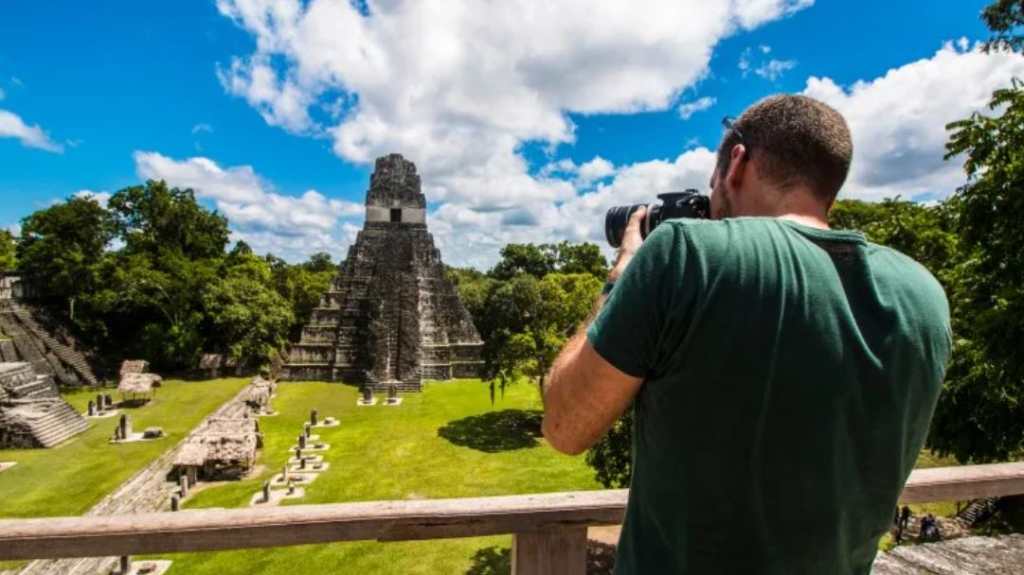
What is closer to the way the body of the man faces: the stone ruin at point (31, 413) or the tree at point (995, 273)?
the stone ruin

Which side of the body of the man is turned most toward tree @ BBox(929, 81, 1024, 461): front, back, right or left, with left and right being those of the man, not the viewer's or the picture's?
right

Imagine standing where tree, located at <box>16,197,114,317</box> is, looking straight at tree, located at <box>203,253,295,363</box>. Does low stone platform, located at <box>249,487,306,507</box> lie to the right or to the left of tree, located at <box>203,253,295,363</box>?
right

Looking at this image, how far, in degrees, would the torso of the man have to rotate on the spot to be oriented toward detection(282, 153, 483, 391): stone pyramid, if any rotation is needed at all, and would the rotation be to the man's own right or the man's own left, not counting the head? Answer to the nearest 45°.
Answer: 0° — they already face it

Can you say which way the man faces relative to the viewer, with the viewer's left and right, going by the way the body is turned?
facing away from the viewer and to the left of the viewer

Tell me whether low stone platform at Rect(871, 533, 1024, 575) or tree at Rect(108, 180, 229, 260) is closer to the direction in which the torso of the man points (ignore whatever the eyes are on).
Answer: the tree

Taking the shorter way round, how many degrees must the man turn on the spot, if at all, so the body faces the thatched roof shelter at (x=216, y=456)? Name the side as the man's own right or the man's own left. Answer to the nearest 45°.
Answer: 0° — they already face it

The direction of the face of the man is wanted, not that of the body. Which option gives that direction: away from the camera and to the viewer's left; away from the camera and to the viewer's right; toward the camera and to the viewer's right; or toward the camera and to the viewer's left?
away from the camera and to the viewer's left

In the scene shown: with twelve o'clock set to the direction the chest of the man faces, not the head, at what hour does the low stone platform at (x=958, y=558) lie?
The low stone platform is roughly at 2 o'clock from the man.
